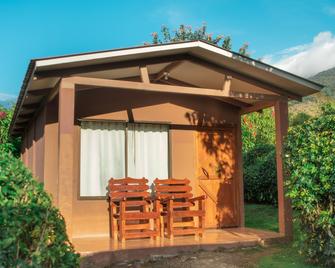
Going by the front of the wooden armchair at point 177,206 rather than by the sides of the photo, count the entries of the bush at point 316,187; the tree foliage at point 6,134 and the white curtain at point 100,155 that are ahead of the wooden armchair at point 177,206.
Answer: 1

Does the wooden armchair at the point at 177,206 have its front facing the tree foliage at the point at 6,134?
no

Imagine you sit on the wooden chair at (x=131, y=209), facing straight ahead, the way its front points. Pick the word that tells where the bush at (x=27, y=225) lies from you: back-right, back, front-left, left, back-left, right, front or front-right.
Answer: front-right

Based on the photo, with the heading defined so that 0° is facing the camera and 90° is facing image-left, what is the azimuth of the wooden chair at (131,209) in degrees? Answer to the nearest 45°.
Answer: approximately 315°

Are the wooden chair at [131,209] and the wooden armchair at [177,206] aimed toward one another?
no

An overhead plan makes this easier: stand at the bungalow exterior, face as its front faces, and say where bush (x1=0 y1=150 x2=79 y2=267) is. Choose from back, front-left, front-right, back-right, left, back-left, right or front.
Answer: front-right

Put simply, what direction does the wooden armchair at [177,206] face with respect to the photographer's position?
facing the viewer and to the right of the viewer

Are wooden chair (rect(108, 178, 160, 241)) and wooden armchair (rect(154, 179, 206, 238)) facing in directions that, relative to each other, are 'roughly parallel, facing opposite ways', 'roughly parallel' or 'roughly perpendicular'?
roughly parallel

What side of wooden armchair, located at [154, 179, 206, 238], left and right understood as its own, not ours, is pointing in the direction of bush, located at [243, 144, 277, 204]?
left

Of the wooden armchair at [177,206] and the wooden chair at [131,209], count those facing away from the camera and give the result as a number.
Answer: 0

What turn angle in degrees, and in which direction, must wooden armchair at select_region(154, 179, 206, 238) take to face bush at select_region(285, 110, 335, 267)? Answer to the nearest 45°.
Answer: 0° — it already faces it

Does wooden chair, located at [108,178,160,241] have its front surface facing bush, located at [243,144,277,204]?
no
